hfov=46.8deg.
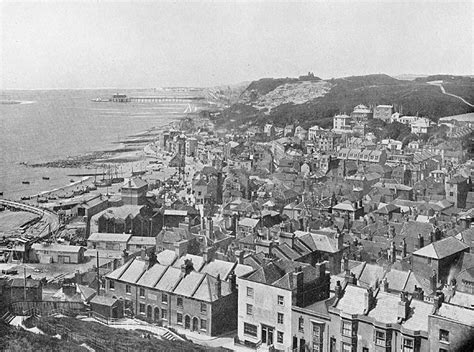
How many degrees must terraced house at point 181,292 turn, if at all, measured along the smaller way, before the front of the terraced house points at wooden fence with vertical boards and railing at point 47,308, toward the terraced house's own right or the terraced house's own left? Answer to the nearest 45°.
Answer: approximately 45° to the terraced house's own right

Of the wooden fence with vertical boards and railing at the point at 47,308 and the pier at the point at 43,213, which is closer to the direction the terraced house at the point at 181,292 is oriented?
the wooden fence with vertical boards and railing

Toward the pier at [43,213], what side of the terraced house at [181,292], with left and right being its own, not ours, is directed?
right
